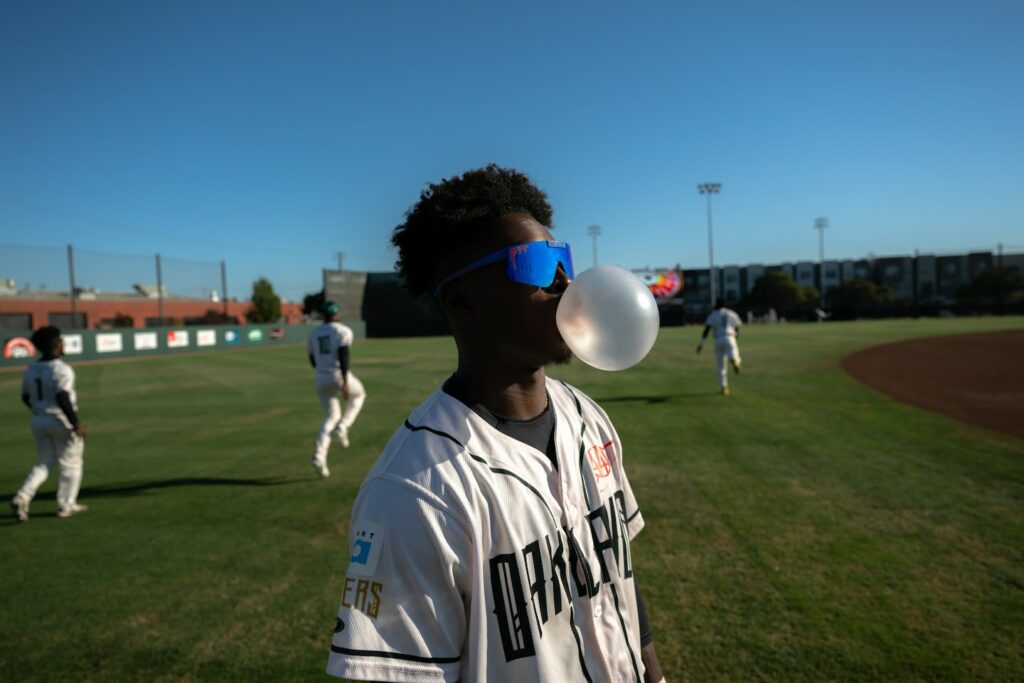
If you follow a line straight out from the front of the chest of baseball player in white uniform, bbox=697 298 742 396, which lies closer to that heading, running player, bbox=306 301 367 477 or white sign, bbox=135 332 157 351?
the white sign

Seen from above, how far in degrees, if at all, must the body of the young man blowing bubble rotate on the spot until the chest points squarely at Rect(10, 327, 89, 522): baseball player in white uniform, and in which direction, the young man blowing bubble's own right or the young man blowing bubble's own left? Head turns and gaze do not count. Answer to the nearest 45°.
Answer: approximately 180°

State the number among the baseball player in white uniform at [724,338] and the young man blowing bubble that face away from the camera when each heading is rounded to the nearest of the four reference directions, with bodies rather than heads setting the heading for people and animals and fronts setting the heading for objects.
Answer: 1

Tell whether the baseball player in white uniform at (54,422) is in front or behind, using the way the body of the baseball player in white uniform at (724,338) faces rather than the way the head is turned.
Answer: behind

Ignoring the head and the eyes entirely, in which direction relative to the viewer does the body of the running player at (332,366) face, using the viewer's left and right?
facing away from the viewer and to the right of the viewer

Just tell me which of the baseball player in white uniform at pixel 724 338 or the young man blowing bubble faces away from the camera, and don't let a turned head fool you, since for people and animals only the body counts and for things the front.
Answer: the baseball player in white uniform

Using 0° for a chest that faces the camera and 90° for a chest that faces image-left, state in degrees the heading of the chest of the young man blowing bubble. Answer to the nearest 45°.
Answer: approximately 315°

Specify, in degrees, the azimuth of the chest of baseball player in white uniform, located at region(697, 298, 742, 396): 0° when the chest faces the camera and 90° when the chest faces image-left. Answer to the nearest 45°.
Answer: approximately 180°

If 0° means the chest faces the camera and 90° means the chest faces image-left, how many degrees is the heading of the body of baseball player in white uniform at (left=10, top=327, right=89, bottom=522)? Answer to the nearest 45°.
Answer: approximately 225°

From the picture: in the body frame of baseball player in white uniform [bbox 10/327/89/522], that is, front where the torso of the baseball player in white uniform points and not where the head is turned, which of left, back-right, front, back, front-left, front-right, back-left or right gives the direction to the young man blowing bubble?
back-right

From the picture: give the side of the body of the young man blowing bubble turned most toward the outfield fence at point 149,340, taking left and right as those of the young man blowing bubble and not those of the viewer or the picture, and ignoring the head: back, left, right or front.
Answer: back

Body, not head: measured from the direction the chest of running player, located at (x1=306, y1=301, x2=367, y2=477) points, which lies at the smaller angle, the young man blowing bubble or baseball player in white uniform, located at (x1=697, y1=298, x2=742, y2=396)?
the baseball player in white uniform

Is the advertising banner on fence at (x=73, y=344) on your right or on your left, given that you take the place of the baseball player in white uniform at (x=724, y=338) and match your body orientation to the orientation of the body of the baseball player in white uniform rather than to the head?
on your left
